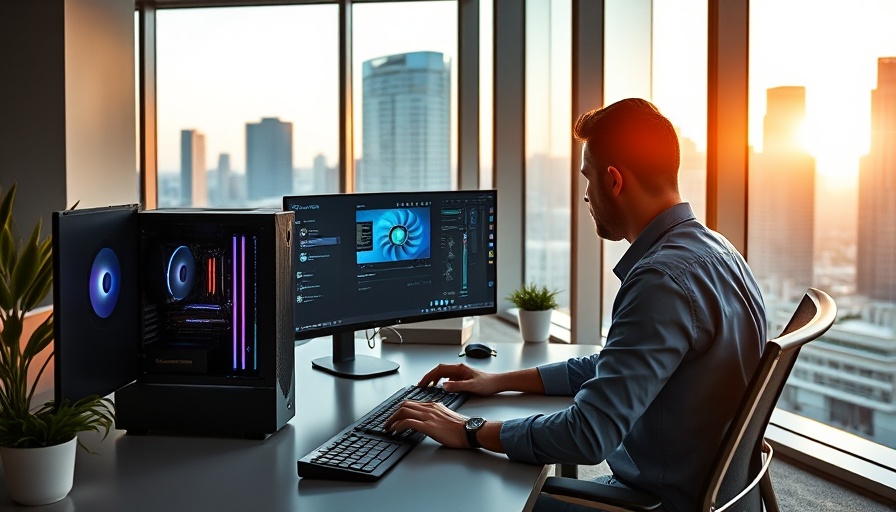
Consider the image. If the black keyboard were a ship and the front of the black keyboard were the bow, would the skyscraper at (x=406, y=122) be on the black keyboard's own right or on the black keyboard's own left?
on the black keyboard's own left

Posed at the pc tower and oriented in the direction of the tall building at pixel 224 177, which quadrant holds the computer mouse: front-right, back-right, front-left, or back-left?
front-right

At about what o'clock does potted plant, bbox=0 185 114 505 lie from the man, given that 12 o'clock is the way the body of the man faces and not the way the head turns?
The potted plant is roughly at 10 o'clock from the man.

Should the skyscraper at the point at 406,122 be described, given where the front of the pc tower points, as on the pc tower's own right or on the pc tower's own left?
on the pc tower's own left

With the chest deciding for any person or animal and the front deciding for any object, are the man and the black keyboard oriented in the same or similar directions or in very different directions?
very different directions

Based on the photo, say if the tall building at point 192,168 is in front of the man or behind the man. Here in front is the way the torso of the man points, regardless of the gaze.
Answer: in front

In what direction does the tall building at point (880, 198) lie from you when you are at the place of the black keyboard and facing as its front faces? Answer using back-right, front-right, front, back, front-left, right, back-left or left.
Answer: left

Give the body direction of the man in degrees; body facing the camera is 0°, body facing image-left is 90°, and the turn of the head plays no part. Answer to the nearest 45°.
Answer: approximately 135°

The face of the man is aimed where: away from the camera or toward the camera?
away from the camera

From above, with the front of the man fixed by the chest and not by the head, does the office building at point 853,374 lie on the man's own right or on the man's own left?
on the man's own right

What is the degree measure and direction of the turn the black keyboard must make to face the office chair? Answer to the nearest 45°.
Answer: approximately 45° to its left

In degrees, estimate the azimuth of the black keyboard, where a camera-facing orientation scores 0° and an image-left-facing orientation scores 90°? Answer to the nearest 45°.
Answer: approximately 315°

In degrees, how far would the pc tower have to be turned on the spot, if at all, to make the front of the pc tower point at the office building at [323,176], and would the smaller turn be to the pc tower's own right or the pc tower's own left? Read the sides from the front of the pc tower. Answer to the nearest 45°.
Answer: approximately 90° to the pc tower's own left

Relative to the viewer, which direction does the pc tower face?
to the viewer's right
